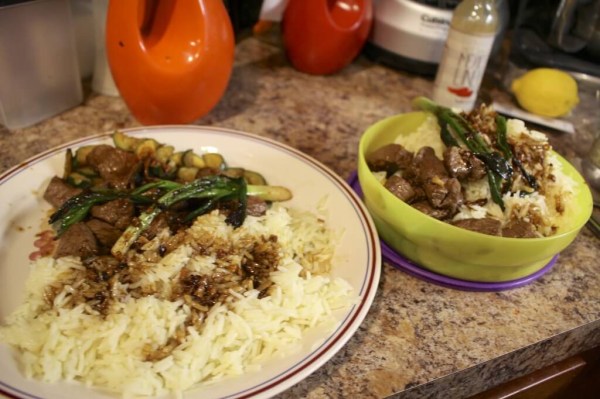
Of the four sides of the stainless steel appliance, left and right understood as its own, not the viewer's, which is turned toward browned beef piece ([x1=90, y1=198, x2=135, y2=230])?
front

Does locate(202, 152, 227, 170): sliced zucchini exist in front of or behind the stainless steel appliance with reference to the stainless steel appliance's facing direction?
in front

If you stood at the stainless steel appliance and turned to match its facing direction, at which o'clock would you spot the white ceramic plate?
The white ceramic plate is roughly at 12 o'clock from the stainless steel appliance.

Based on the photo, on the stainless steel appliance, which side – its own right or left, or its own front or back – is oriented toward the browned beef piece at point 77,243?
front

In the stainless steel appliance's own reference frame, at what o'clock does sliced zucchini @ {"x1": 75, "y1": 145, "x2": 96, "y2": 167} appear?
The sliced zucchini is roughly at 1 o'clock from the stainless steel appliance.

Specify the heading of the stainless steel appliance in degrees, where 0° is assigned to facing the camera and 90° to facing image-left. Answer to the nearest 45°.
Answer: approximately 0°

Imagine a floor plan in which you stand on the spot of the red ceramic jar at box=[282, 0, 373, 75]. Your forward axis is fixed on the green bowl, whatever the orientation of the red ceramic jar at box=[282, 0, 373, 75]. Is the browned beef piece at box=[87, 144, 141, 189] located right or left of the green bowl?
right

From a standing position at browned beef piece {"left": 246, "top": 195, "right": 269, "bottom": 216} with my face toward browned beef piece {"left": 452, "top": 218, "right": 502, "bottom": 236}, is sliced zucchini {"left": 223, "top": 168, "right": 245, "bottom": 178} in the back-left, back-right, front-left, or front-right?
back-left

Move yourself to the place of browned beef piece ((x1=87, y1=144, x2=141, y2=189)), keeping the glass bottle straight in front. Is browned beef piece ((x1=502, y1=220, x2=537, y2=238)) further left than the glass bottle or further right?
right

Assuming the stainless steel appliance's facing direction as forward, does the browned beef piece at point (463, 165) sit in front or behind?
in front
